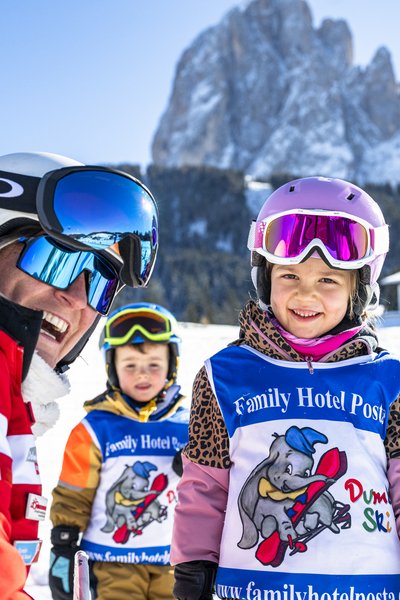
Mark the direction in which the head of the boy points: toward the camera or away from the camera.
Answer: toward the camera

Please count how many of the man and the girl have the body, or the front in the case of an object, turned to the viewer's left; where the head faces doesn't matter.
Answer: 0

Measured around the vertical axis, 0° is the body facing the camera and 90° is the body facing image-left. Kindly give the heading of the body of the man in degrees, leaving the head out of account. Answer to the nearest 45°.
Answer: approximately 315°

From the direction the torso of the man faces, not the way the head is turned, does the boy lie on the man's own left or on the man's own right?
on the man's own left

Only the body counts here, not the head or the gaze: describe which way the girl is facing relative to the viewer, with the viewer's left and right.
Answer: facing the viewer

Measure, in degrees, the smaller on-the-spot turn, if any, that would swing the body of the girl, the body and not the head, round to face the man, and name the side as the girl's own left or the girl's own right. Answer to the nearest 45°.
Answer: approximately 45° to the girl's own right

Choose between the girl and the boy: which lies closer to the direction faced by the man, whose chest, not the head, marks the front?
the girl

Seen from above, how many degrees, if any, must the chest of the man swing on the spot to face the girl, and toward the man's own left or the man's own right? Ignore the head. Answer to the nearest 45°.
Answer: approximately 90° to the man's own left

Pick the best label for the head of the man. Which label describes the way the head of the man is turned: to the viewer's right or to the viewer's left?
to the viewer's right
